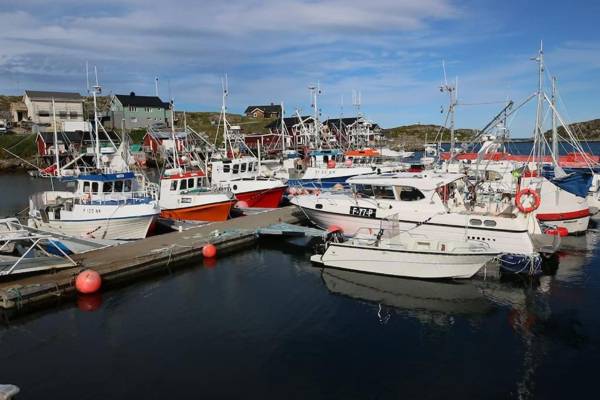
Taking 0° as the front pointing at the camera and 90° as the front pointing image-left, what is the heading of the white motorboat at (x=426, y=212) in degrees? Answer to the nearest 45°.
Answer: approximately 90°

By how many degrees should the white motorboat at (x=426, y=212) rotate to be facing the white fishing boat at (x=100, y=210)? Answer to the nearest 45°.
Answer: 0° — it already faces it
